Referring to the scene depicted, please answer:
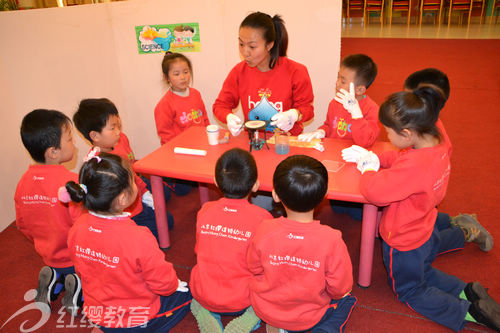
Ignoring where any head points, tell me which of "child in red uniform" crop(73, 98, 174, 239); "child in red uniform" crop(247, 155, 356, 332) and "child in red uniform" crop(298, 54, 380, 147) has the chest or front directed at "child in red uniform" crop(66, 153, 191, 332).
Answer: "child in red uniform" crop(298, 54, 380, 147)

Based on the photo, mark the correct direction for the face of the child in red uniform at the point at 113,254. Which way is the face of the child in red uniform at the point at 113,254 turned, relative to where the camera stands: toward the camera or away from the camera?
away from the camera

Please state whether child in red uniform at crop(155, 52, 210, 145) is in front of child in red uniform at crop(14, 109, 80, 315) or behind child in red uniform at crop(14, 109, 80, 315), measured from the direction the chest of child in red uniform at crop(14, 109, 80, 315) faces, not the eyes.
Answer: in front

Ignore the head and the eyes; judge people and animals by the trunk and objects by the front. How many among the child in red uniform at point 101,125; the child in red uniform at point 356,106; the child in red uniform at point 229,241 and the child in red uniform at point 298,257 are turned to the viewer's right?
1

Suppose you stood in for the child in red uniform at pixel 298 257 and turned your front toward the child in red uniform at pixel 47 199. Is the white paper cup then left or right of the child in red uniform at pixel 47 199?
right

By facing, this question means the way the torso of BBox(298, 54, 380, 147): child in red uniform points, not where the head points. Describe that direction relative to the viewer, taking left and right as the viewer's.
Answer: facing the viewer and to the left of the viewer

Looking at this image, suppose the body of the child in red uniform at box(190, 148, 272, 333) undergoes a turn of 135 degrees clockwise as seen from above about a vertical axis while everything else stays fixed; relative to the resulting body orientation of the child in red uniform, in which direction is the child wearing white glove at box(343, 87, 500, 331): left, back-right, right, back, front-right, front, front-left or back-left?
front-left

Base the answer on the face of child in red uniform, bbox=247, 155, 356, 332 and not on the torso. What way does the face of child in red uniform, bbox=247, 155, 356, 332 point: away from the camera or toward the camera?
away from the camera

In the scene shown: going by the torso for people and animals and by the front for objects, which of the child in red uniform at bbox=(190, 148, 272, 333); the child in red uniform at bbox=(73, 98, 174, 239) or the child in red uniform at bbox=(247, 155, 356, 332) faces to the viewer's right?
the child in red uniform at bbox=(73, 98, 174, 239)

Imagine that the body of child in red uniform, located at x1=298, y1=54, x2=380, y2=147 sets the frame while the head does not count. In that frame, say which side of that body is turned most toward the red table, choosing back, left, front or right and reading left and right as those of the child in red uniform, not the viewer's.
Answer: front

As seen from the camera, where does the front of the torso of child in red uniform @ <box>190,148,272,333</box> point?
away from the camera

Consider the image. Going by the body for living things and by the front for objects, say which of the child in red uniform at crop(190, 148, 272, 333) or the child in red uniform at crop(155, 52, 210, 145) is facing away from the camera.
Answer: the child in red uniform at crop(190, 148, 272, 333)

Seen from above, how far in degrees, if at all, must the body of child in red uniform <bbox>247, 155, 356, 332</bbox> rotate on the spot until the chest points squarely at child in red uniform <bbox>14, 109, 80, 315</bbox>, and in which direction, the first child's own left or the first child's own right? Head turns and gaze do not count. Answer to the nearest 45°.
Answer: approximately 90° to the first child's own left

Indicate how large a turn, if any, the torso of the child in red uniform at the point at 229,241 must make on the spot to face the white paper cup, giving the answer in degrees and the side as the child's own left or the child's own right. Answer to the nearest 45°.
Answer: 0° — they already face it

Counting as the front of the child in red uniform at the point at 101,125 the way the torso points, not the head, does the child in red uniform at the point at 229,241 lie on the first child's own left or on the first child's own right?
on the first child's own right

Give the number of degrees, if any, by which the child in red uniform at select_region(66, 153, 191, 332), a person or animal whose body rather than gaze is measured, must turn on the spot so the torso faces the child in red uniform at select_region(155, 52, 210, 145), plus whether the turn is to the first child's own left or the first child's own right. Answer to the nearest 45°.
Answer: approximately 45° to the first child's own left

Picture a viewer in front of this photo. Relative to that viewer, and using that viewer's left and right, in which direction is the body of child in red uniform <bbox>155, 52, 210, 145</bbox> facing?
facing the viewer and to the right of the viewer

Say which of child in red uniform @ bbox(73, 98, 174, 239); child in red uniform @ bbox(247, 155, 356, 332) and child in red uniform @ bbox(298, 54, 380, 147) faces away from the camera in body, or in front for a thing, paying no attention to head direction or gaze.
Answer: child in red uniform @ bbox(247, 155, 356, 332)

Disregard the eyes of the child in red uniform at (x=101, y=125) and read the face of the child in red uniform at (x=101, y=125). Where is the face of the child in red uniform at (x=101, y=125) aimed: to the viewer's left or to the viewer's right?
to the viewer's right

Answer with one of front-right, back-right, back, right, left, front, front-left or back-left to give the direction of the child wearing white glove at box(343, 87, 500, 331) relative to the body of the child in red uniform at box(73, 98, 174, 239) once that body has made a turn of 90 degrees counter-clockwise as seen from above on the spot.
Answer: back-right
